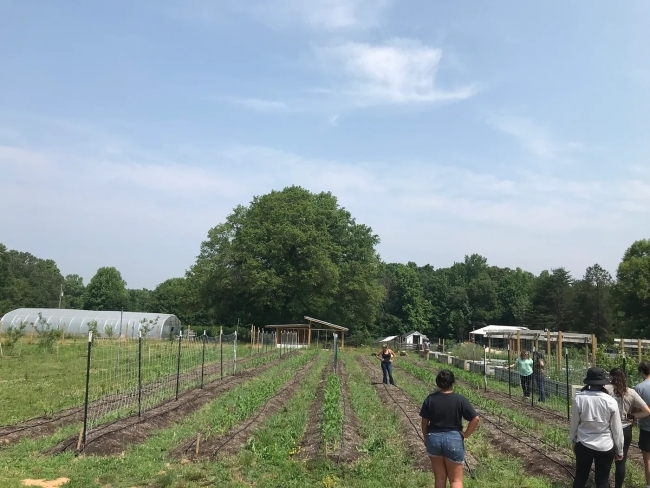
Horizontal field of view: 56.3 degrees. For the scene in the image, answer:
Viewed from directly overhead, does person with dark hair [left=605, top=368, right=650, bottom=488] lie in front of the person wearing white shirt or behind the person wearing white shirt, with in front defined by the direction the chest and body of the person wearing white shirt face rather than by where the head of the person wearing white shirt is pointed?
in front

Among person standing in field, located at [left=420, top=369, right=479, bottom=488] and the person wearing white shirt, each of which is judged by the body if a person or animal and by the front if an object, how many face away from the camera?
2

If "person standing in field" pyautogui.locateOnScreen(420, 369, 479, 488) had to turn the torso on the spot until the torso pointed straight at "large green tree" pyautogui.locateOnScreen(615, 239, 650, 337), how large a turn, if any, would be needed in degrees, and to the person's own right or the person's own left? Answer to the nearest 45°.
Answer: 0° — they already face it

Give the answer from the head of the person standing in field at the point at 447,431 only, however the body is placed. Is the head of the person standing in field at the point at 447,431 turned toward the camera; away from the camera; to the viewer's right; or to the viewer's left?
away from the camera

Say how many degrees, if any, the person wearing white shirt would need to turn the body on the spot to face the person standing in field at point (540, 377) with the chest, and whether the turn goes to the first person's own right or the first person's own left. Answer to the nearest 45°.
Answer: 0° — they already face them

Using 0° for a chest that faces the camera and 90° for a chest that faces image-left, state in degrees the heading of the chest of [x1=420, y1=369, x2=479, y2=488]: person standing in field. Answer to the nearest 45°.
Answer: approximately 180°

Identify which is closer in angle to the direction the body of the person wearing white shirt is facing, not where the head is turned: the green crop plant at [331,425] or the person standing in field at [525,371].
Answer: the person standing in field

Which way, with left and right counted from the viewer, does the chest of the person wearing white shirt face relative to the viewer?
facing away from the viewer

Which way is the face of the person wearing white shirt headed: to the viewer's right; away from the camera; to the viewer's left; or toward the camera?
away from the camera

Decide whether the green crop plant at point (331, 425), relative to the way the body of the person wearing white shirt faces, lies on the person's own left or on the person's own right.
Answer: on the person's own left

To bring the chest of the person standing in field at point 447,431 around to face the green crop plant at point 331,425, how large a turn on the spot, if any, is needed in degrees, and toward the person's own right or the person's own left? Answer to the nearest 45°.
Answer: approximately 45° to the person's own left
